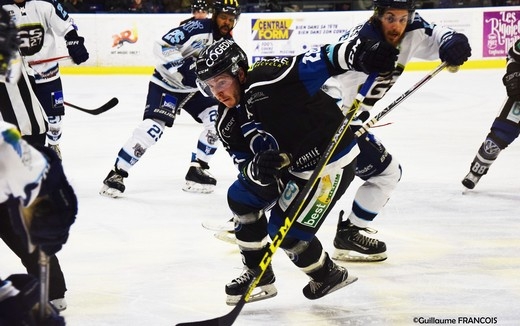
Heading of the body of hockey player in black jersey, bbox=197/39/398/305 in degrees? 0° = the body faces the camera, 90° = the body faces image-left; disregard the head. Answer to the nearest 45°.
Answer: approximately 45°

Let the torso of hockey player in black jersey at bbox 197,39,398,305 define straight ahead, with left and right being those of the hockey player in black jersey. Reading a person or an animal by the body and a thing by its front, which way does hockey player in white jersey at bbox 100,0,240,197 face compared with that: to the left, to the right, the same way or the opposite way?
to the left

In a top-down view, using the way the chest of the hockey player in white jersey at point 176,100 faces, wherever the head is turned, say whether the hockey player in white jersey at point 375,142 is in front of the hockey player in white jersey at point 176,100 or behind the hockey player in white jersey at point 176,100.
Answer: in front

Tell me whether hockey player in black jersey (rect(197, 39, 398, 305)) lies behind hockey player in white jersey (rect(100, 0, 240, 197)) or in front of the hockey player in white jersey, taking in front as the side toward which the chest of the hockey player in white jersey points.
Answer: in front

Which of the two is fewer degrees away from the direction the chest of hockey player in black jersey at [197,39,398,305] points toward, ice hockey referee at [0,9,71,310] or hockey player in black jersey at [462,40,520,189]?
the ice hockey referee

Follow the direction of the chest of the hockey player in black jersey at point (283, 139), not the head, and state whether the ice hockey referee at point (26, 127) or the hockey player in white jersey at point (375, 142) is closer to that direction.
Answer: the ice hockey referee

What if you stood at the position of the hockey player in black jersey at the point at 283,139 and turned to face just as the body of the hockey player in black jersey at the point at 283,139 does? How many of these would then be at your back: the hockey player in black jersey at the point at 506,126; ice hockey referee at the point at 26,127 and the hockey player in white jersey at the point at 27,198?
1

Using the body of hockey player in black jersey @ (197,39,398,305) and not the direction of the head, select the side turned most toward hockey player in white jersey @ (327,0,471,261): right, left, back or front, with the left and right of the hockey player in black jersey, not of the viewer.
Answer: back

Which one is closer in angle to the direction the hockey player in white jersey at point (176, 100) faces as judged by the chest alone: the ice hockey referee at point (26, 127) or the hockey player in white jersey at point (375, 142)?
the hockey player in white jersey

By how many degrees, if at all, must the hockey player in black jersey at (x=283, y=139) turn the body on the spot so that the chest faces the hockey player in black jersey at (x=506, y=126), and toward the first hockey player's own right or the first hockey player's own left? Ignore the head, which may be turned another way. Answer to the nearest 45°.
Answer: approximately 180°

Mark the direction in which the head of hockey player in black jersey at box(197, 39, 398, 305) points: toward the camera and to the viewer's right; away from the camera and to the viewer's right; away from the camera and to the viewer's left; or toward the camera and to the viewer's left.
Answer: toward the camera and to the viewer's left

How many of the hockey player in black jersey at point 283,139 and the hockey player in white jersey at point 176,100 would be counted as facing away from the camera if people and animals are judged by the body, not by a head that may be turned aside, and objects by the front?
0
